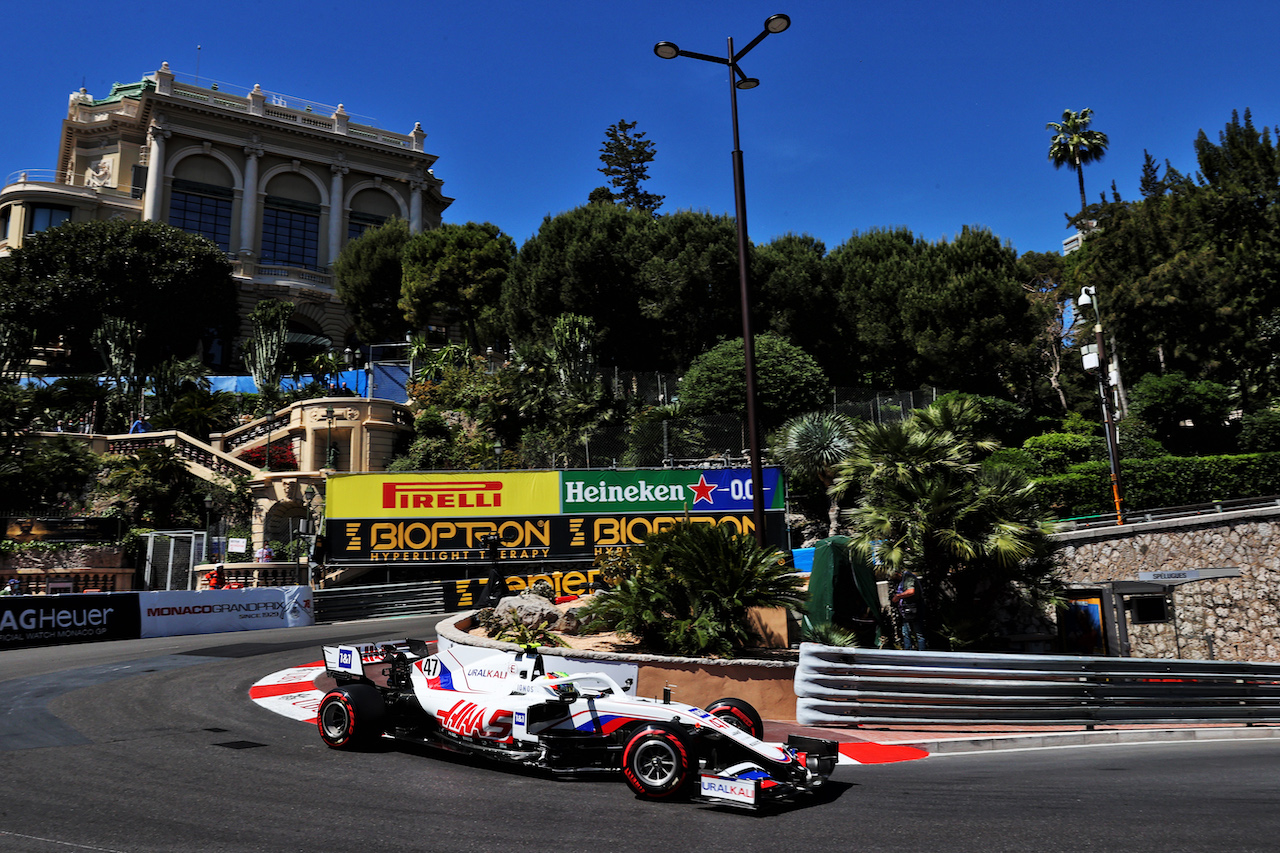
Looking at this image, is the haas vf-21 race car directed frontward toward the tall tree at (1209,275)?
no

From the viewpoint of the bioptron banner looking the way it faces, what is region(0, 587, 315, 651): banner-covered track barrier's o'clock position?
The banner-covered track barrier is roughly at 2 o'clock from the bioptron banner.

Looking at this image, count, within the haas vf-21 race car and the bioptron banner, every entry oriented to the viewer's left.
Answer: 0

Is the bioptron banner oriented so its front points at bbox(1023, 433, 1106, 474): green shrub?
no

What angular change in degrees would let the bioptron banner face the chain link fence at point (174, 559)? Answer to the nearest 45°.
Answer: approximately 90° to its right

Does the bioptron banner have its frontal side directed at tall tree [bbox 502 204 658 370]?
no

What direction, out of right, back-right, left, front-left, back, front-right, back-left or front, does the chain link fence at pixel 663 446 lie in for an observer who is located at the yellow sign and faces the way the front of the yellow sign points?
left

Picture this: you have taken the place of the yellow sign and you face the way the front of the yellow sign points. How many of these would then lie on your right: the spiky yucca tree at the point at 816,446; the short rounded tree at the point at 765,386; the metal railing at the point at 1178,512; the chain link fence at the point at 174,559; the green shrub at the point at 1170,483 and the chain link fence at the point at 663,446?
1

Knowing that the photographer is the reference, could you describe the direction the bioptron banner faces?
facing the viewer

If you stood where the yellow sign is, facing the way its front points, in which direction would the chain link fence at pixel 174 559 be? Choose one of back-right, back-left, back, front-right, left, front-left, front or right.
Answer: right

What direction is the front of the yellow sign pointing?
toward the camera

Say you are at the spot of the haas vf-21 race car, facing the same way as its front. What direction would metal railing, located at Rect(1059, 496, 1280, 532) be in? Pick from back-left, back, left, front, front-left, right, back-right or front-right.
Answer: left

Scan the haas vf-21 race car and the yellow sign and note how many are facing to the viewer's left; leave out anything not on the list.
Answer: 0

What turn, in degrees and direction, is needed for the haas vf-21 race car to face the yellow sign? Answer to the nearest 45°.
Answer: approximately 135° to its left

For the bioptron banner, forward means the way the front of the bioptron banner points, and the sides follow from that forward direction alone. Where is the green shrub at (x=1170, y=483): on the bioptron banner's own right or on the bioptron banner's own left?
on the bioptron banner's own left

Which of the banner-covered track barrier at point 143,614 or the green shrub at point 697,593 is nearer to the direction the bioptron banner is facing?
the green shrub

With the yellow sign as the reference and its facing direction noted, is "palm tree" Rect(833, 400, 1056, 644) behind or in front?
in front

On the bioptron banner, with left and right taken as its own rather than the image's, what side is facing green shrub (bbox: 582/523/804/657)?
front

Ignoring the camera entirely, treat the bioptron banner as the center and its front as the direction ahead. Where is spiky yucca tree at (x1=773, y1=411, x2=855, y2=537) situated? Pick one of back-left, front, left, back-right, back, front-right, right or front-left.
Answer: left
